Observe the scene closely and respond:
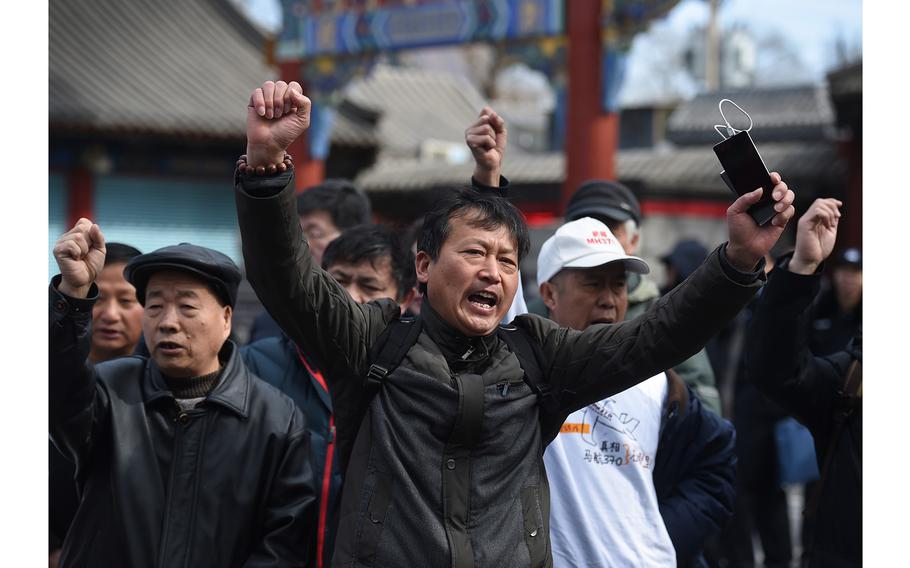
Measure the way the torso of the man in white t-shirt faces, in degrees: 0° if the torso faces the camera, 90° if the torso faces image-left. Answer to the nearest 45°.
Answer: approximately 0°

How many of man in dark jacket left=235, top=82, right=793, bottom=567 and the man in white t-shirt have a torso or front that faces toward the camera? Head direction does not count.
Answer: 2

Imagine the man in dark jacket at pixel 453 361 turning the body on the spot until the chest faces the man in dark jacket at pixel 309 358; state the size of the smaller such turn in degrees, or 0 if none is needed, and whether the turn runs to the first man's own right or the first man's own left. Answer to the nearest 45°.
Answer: approximately 135° to the first man's own right

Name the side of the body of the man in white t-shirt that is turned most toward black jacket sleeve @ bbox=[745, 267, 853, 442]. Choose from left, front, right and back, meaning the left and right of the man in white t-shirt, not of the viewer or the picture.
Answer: left

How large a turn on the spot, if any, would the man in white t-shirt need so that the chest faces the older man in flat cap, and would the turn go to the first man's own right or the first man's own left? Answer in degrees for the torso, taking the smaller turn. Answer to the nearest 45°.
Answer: approximately 45° to the first man's own right

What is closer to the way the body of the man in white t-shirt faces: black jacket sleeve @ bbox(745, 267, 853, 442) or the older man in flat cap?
the older man in flat cap

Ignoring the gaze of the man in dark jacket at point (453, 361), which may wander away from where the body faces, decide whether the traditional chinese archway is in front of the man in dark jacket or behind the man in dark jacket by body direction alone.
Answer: behind
